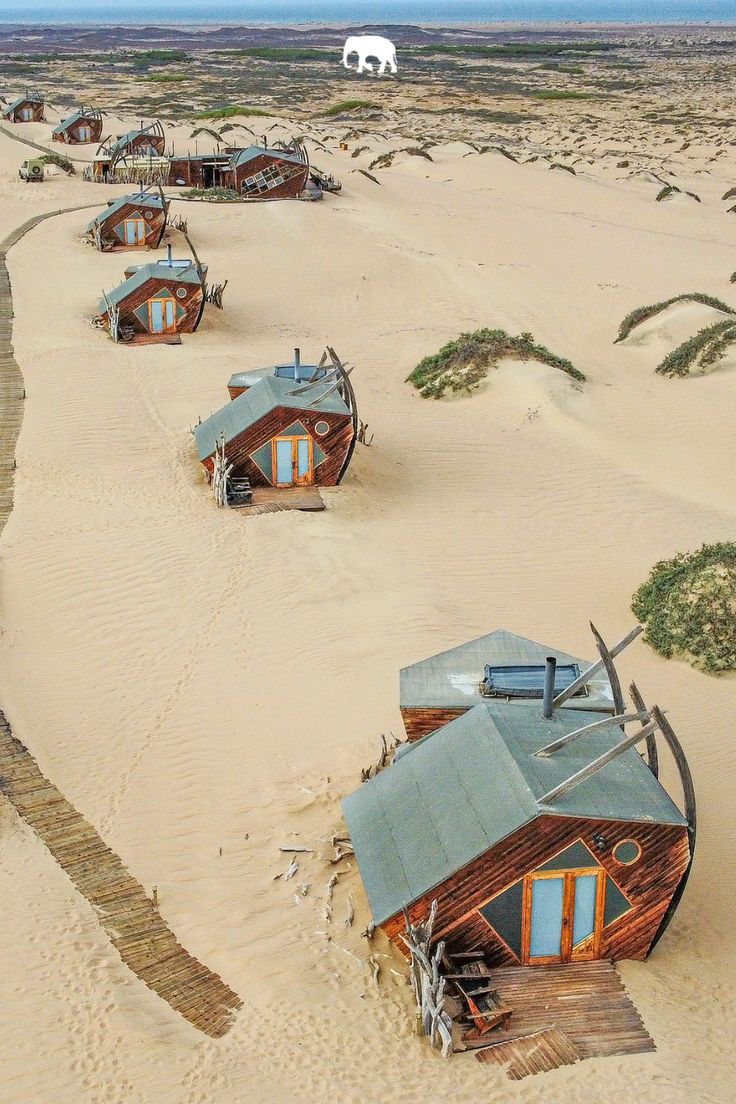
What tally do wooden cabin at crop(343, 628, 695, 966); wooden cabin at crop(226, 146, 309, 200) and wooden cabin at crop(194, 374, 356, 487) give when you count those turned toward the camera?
3

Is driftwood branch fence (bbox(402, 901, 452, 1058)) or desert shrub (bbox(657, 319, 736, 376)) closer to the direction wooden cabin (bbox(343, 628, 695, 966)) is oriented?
the driftwood branch fence

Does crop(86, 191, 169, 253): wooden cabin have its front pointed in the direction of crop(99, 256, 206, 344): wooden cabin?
yes

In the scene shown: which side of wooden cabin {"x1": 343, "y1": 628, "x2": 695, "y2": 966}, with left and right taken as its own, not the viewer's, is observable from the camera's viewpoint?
front

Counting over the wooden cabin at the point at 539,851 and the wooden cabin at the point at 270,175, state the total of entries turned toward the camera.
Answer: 2

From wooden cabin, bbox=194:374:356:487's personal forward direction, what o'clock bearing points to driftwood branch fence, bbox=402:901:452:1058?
The driftwood branch fence is roughly at 12 o'clock from the wooden cabin.

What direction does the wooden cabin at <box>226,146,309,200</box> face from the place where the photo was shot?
facing the viewer

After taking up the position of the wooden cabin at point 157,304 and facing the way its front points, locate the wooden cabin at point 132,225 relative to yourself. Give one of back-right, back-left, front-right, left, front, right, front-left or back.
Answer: back

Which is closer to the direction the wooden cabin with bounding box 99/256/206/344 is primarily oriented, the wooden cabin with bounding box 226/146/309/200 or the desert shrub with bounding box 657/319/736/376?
the desert shrub

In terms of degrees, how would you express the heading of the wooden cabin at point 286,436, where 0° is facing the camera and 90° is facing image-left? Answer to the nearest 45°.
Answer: approximately 0°

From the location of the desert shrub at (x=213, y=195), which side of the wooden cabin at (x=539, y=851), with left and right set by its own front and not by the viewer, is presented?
back

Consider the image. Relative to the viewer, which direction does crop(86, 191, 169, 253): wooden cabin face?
toward the camera

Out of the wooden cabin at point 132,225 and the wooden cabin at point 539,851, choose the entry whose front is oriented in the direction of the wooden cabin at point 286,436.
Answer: the wooden cabin at point 132,225
